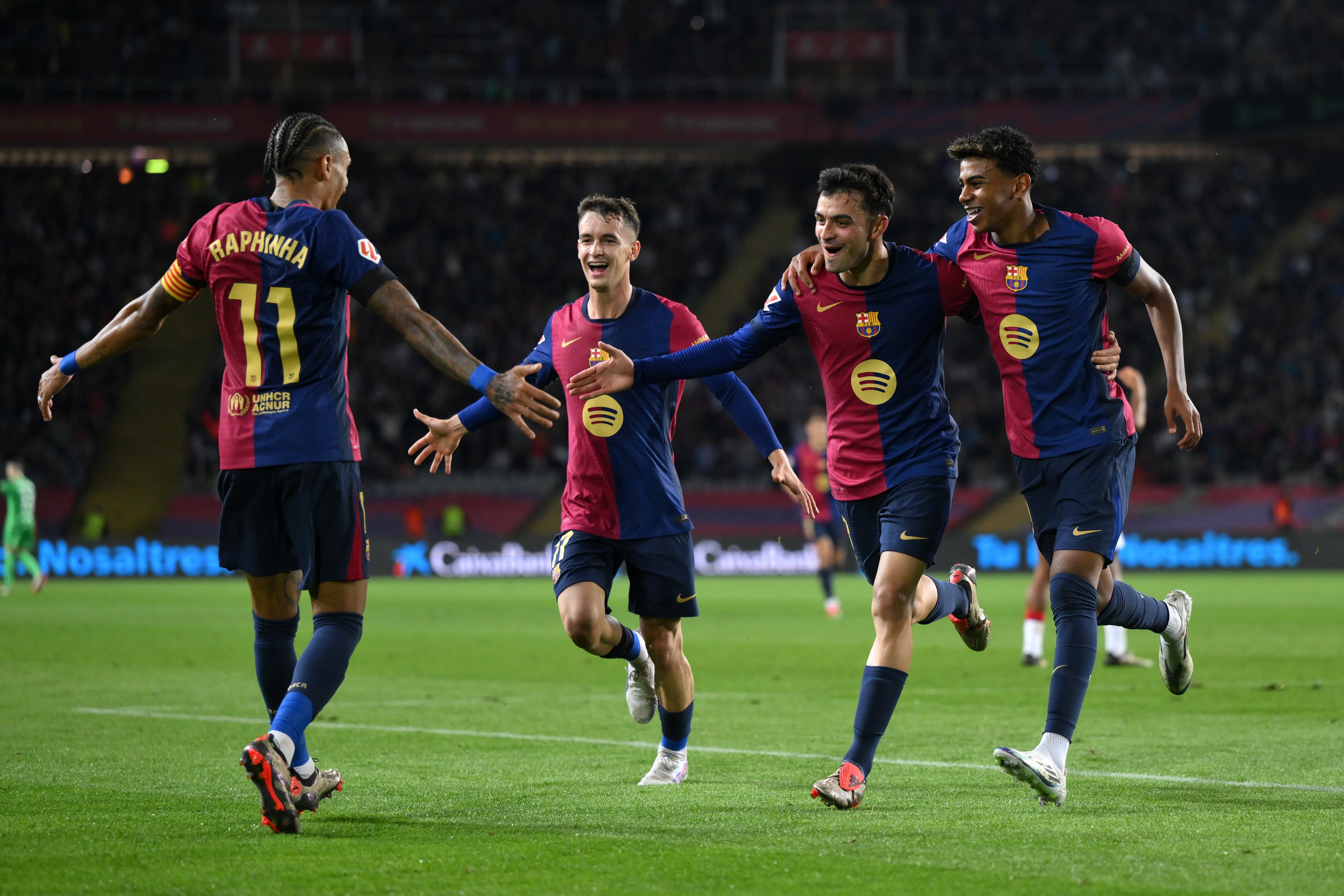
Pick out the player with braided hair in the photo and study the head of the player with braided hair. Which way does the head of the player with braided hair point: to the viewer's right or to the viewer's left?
to the viewer's right

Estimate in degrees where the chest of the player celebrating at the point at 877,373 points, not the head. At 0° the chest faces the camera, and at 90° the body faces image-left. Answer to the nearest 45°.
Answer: approximately 45°

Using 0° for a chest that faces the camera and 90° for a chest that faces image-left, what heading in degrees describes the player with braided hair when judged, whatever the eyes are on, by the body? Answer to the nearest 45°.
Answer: approximately 225°

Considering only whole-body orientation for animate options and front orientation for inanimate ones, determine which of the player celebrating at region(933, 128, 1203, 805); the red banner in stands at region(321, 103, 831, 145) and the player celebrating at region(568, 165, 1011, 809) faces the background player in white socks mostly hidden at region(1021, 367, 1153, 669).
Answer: the red banner in stands

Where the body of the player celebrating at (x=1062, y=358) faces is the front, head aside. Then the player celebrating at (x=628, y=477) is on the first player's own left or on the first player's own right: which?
on the first player's own right

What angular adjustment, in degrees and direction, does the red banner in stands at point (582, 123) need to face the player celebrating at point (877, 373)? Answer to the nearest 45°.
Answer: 0° — it already faces them

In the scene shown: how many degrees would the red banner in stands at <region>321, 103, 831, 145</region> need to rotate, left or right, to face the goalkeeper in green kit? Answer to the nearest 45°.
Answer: approximately 45° to its right

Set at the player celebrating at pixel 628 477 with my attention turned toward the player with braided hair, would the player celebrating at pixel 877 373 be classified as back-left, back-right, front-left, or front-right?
back-left

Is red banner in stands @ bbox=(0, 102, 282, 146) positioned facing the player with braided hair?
yes

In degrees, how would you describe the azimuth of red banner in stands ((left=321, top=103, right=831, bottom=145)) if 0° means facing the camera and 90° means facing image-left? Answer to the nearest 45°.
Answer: approximately 0°

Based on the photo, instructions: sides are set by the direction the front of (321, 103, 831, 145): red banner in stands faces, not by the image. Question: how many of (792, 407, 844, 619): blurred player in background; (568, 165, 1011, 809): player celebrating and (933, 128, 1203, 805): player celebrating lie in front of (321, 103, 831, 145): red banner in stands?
3

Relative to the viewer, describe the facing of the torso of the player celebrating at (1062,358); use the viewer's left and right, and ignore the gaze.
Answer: facing the viewer and to the left of the viewer

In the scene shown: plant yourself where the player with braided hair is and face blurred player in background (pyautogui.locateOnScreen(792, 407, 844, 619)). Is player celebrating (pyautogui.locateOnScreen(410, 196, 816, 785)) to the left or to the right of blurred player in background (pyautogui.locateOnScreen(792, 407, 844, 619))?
right

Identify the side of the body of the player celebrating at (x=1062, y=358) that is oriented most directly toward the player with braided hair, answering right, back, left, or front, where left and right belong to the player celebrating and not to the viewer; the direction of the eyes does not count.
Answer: front
